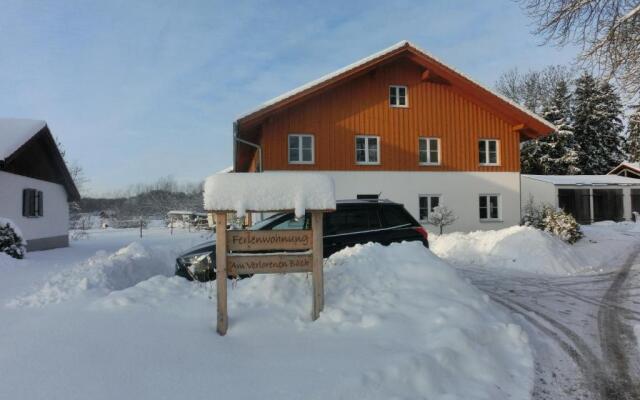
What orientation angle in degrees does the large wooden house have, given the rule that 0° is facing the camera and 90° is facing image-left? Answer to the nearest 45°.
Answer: approximately 0°

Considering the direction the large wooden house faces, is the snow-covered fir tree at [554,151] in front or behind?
behind

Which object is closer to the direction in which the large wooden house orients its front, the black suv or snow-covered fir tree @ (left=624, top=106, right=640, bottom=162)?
the black suv

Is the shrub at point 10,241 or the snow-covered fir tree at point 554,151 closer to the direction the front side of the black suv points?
the shrub

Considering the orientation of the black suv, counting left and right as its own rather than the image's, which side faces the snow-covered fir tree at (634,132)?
back

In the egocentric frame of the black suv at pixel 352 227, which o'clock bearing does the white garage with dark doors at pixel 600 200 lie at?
The white garage with dark doors is roughly at 6 o'clock from the black suv.

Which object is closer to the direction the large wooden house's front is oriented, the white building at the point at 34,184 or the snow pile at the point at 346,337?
the snow pile

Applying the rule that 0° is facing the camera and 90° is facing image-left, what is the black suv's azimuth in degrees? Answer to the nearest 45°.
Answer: approximately 45°

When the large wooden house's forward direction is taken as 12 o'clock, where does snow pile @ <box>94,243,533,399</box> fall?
The snow pile is roughly at 12 o'clock from the large wooden house.

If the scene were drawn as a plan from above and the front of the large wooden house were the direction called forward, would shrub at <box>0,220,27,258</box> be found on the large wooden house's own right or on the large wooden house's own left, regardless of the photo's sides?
on the large wooden house's own right
